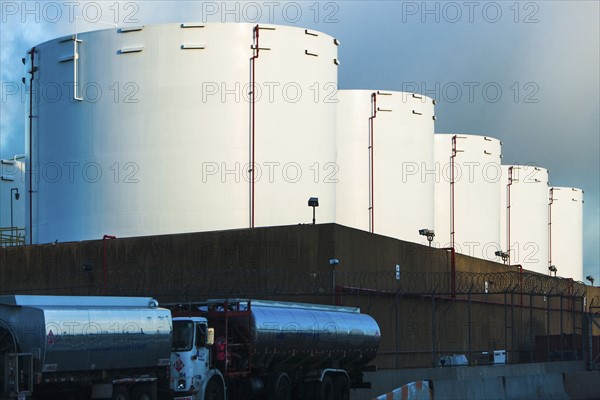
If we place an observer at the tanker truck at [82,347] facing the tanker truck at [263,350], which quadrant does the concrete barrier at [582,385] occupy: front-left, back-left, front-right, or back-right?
front-right

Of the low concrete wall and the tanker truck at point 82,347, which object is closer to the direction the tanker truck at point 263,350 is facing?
the tanker truck

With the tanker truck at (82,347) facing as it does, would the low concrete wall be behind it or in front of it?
behind

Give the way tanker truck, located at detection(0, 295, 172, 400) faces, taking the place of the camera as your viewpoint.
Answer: facing the viewer and to the left of the viewer

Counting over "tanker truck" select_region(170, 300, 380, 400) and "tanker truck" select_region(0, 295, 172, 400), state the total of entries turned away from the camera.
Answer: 0

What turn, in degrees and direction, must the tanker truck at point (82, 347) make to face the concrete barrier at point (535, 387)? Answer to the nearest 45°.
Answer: approximately 180°

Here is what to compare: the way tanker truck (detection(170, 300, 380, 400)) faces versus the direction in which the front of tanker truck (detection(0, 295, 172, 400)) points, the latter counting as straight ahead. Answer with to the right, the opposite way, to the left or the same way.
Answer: the same way

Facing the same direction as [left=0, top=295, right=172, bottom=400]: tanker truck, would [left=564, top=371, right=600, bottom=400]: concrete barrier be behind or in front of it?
behind

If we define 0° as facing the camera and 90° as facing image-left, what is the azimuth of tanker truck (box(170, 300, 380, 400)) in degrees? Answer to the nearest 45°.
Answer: approximately 45°

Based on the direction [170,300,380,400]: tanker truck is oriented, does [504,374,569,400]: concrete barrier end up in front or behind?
behind

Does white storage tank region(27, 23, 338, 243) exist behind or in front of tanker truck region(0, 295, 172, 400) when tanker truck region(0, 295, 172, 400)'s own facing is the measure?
behind

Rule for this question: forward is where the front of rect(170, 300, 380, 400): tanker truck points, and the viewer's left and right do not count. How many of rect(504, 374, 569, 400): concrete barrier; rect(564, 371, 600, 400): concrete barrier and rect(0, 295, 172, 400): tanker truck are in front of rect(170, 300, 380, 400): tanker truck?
1
